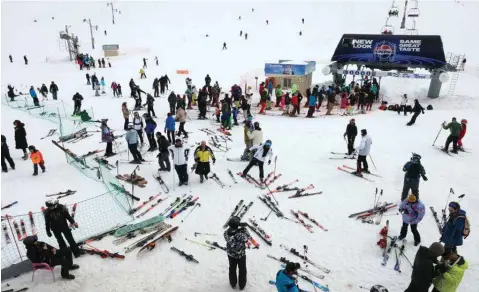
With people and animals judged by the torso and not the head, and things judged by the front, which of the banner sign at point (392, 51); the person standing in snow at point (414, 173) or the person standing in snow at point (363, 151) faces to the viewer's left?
the person standing in snow at point (363, 151)

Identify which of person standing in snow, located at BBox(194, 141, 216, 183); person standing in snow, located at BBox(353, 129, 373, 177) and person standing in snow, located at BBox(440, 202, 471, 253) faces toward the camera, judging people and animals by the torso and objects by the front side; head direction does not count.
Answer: person standing in snow, located at BBox(194, 141, 216, 183)

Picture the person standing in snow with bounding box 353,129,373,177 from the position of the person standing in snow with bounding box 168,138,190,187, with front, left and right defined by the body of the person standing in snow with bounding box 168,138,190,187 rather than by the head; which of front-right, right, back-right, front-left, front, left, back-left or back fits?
left

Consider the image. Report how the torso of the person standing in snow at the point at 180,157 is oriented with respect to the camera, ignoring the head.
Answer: toward the camera

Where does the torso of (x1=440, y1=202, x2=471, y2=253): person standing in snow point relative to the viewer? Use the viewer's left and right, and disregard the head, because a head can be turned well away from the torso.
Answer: facing to the left of the viewer

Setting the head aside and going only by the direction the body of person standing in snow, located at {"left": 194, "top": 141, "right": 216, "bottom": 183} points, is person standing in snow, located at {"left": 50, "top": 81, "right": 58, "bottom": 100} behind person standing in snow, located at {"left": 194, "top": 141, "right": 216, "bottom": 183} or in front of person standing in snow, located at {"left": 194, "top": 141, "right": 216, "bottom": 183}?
behind

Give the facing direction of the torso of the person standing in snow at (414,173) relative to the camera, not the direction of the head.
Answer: toward the camera

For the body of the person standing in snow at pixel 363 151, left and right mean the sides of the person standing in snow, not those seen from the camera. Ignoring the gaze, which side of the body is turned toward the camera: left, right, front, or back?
left

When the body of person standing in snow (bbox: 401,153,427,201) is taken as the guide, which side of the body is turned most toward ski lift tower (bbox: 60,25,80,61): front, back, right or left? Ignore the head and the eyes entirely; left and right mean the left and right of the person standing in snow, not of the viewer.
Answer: right

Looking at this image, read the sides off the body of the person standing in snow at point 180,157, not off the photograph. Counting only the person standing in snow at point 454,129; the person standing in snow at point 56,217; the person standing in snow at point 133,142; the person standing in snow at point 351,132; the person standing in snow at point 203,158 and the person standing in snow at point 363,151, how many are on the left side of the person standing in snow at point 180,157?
4

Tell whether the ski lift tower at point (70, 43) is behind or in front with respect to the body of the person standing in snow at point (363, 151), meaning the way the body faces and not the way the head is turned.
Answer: in front

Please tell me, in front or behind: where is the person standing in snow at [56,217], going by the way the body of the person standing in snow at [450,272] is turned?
in front

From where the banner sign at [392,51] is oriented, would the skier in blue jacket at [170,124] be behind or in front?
in front

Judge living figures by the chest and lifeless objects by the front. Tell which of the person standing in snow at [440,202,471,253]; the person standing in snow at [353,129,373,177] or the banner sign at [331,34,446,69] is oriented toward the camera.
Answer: the banner sign

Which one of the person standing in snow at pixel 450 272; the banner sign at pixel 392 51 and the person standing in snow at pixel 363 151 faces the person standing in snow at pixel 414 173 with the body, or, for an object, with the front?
the banner sign

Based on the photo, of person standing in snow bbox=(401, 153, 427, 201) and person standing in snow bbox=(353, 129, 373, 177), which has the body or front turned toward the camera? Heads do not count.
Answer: person standing in snow bbox=(401, 153, 427, 201)

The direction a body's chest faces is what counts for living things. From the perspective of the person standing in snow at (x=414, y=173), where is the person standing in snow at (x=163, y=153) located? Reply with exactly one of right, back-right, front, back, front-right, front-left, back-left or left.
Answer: right
